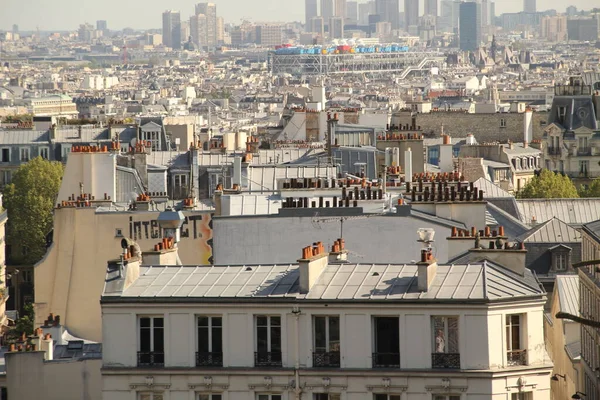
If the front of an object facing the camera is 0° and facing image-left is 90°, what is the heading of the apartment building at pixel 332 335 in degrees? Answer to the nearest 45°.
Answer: approximately 0°
